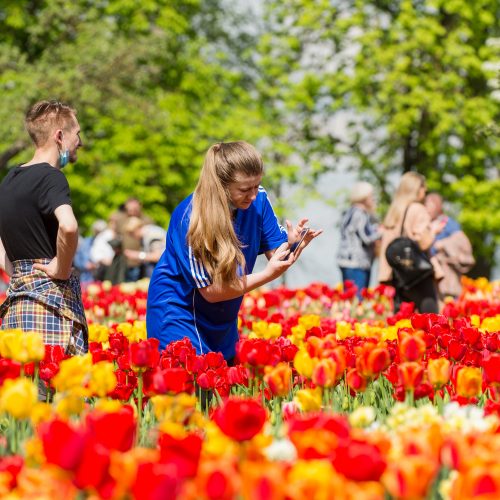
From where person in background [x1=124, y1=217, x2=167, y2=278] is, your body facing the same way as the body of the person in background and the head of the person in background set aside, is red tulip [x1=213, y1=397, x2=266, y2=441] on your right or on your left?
on your left

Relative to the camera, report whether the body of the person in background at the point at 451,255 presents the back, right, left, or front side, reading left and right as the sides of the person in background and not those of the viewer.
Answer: left
